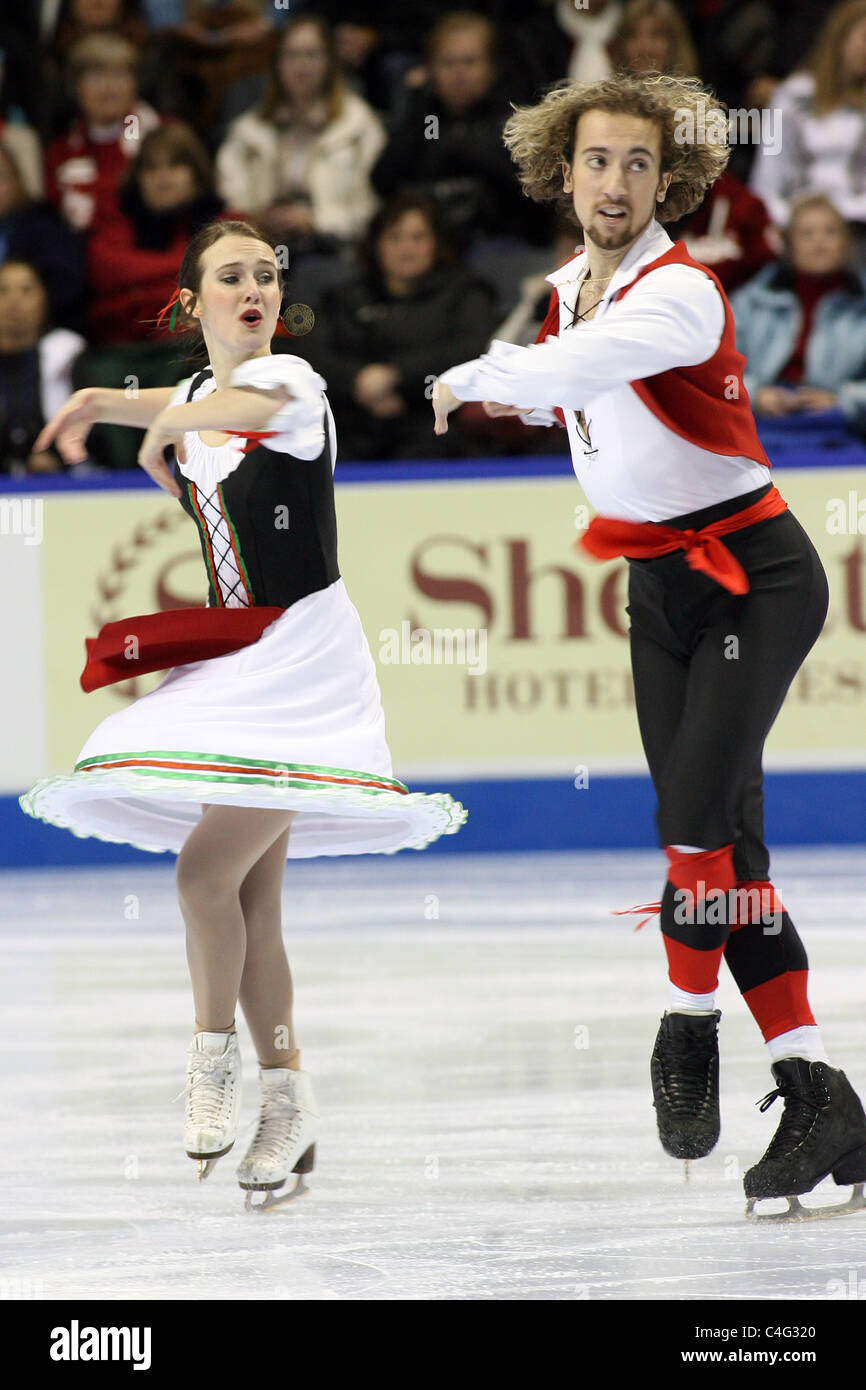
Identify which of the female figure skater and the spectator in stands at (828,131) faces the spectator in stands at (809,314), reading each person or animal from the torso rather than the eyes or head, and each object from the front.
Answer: the spectator in stands at (828,131)

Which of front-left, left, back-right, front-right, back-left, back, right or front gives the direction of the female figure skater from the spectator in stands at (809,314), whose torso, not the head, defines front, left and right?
front

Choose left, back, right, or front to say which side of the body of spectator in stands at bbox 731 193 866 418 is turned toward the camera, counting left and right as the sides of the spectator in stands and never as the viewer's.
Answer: front

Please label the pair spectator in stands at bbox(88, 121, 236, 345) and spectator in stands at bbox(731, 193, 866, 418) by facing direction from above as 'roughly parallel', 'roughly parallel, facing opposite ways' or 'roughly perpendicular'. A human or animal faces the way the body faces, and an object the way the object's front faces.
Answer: roughly parallel

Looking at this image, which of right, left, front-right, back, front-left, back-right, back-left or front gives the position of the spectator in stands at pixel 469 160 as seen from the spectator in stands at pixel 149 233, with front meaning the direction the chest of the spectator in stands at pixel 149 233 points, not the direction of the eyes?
left

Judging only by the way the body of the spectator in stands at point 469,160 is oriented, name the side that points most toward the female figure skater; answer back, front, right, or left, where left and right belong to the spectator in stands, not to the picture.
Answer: front

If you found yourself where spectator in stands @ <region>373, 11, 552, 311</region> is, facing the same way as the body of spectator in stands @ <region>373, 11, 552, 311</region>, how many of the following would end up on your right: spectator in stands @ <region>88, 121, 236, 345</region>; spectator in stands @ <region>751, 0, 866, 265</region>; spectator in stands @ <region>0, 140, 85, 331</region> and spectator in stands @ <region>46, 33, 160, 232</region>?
3

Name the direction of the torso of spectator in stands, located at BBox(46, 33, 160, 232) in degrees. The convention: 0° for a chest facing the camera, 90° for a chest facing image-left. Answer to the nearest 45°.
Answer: approximately 0°

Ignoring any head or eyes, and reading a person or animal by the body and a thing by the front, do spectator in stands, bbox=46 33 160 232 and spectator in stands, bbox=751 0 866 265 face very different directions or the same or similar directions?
same or similar directions

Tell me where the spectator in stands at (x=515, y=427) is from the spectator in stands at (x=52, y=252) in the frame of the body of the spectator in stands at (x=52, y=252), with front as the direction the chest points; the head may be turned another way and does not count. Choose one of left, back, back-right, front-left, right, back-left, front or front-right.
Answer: front-left

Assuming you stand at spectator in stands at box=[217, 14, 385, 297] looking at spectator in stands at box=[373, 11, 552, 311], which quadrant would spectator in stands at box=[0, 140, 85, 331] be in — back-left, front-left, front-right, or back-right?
back-right
